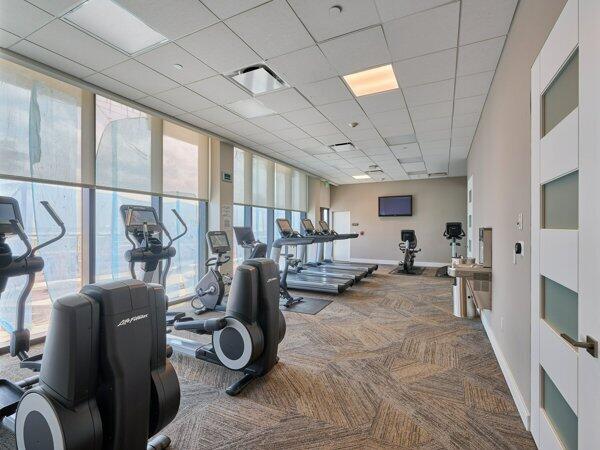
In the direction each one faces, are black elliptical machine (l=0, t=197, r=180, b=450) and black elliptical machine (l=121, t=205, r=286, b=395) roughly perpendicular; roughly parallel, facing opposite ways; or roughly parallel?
roughly parallel

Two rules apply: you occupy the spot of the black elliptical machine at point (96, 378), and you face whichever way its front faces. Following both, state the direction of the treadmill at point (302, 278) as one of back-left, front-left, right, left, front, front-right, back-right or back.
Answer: right

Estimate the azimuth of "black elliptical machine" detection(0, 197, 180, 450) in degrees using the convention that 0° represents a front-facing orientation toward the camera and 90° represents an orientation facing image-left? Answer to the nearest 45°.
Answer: approximately 135°

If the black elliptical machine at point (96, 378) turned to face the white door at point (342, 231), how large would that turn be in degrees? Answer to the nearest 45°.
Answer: approximately 90° to its right

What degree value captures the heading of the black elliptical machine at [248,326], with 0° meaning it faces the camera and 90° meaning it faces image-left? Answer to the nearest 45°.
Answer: approximately 135°

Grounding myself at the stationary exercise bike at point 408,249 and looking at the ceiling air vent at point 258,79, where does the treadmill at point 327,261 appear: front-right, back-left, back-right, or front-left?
front-right

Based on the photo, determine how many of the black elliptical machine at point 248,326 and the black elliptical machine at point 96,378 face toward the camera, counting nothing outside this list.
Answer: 0
